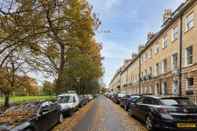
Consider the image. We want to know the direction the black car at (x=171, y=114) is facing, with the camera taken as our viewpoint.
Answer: facing away from the viewer and to the left of the viewer

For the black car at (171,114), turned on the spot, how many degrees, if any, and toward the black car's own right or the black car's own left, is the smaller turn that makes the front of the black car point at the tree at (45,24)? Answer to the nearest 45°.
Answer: approximately 45° to the black car's own left

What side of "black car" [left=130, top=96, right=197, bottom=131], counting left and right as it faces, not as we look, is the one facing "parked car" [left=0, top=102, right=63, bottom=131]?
left
